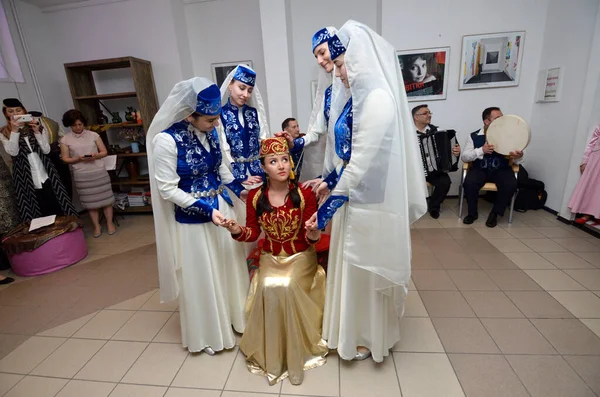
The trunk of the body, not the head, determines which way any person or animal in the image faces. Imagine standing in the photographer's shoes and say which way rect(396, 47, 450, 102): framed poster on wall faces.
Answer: facing the viewer

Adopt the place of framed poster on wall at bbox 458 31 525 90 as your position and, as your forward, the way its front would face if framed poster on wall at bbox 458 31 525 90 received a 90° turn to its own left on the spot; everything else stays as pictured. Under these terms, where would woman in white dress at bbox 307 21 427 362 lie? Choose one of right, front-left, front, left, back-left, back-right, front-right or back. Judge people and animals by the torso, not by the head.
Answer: right

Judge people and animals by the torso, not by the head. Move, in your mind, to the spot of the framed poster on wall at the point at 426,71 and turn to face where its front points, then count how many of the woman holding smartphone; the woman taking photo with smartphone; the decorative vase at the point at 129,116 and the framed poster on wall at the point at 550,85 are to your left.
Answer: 1

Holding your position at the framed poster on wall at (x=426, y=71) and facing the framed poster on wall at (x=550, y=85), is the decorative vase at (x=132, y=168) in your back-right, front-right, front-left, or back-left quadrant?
back-right

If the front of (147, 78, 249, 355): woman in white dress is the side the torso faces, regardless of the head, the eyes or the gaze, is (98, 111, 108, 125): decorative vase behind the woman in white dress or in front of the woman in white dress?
behind

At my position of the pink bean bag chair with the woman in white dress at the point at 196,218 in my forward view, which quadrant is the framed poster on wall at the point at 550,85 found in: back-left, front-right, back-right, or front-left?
front-left

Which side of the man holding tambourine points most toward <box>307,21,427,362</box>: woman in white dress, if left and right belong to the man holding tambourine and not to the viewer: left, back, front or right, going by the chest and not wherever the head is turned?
front

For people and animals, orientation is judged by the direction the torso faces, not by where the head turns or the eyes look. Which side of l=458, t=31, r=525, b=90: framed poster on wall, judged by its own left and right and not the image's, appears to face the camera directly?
front

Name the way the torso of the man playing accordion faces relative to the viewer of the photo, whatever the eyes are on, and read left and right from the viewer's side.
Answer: facing the viewer and to the right of the viewer

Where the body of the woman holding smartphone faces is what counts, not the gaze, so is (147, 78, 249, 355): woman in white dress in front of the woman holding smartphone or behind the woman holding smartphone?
in front

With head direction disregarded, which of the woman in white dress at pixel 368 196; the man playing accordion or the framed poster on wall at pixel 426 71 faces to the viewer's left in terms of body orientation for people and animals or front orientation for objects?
the woman in white dress

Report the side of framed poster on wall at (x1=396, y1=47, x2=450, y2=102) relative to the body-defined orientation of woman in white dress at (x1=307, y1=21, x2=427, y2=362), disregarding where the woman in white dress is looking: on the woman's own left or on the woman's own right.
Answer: on the woman's own right

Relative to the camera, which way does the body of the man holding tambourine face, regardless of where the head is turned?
toward the camera

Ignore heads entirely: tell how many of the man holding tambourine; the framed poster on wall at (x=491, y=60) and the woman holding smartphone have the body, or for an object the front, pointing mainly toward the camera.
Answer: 3

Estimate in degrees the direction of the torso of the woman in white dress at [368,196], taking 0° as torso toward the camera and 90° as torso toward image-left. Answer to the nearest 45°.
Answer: approximately 90°
